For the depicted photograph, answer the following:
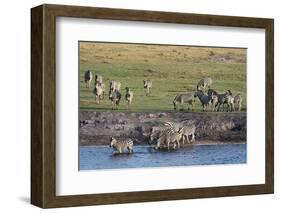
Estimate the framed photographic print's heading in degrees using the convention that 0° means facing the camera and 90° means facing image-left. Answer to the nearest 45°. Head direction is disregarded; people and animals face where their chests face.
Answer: approximately 315°
